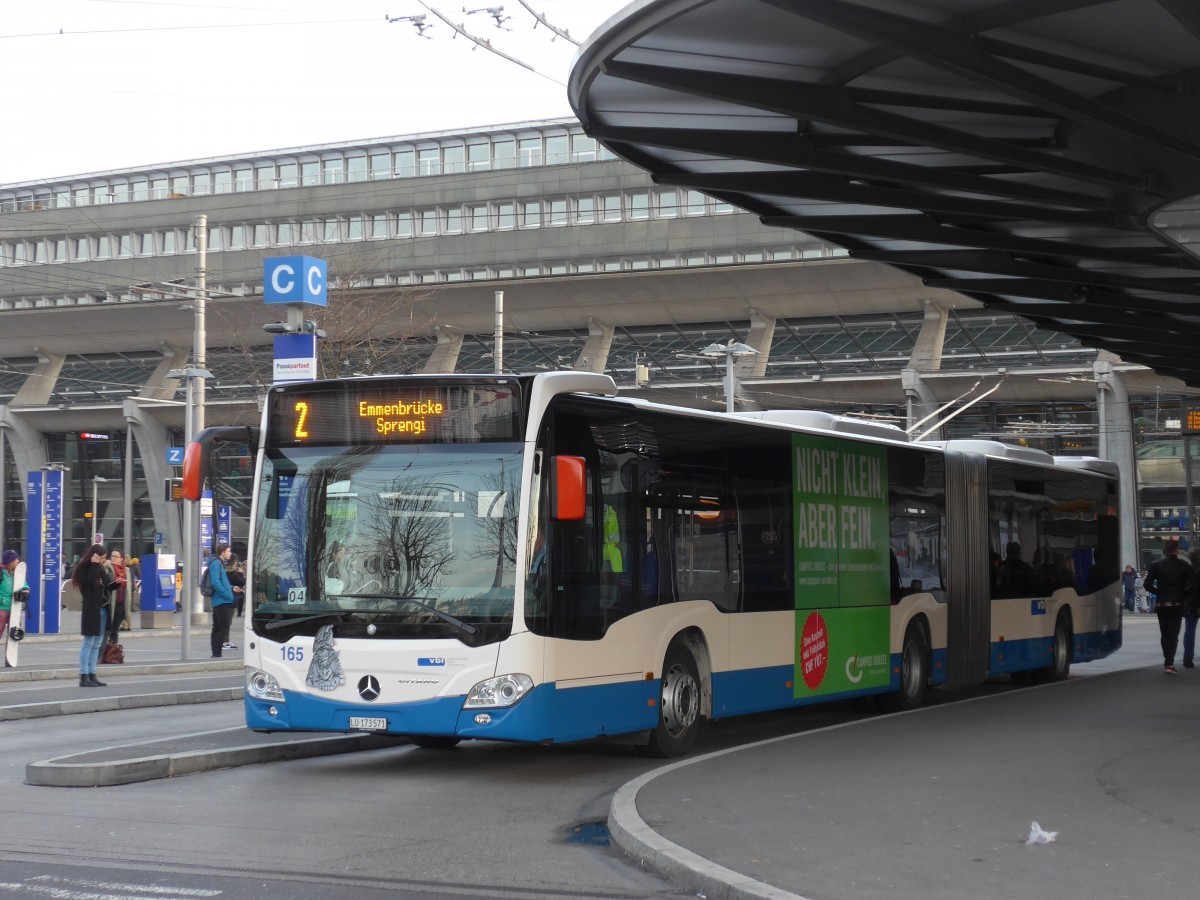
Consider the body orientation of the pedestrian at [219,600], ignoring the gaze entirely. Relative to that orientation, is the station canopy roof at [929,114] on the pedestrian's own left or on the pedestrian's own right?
on the pedestrian's own right

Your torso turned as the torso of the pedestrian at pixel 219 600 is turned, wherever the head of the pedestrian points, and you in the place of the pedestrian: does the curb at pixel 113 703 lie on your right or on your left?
on your right

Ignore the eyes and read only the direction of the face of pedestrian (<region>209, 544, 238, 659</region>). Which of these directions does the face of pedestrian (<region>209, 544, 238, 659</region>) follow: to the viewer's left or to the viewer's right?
to the viewer's right

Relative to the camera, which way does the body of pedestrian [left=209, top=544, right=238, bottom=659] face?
to the viewer's right

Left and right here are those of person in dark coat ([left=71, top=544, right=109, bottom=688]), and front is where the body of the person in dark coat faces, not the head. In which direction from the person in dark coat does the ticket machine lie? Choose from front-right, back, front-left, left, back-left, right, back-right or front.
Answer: left

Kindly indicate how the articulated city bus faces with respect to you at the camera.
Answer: facing the viewer and to the left of the viewer

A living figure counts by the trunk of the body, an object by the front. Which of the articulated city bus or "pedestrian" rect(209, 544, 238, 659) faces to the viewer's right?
the pedestrian
